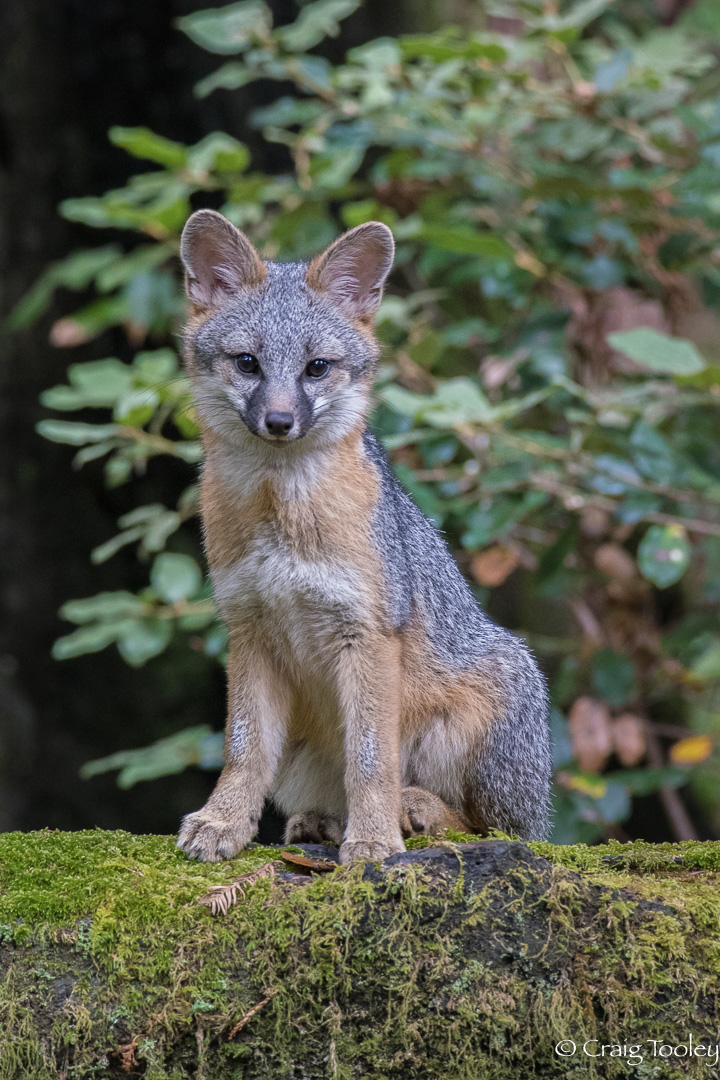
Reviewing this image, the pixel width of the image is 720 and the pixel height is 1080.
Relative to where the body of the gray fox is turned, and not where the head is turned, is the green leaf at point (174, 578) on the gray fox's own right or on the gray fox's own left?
on the gray fox's own right

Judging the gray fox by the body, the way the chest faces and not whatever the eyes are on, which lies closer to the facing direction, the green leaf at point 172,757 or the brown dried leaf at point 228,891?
the brown dried leaf

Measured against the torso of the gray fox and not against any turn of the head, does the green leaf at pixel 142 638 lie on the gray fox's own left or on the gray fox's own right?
on the gray fox's own right

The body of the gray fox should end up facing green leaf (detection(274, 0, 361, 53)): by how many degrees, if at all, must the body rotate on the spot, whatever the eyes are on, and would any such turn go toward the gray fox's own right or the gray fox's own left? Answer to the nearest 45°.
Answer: approximately 135° to the gray fox's own right

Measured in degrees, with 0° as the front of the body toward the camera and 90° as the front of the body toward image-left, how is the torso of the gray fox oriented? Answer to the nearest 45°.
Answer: approximately 45°
